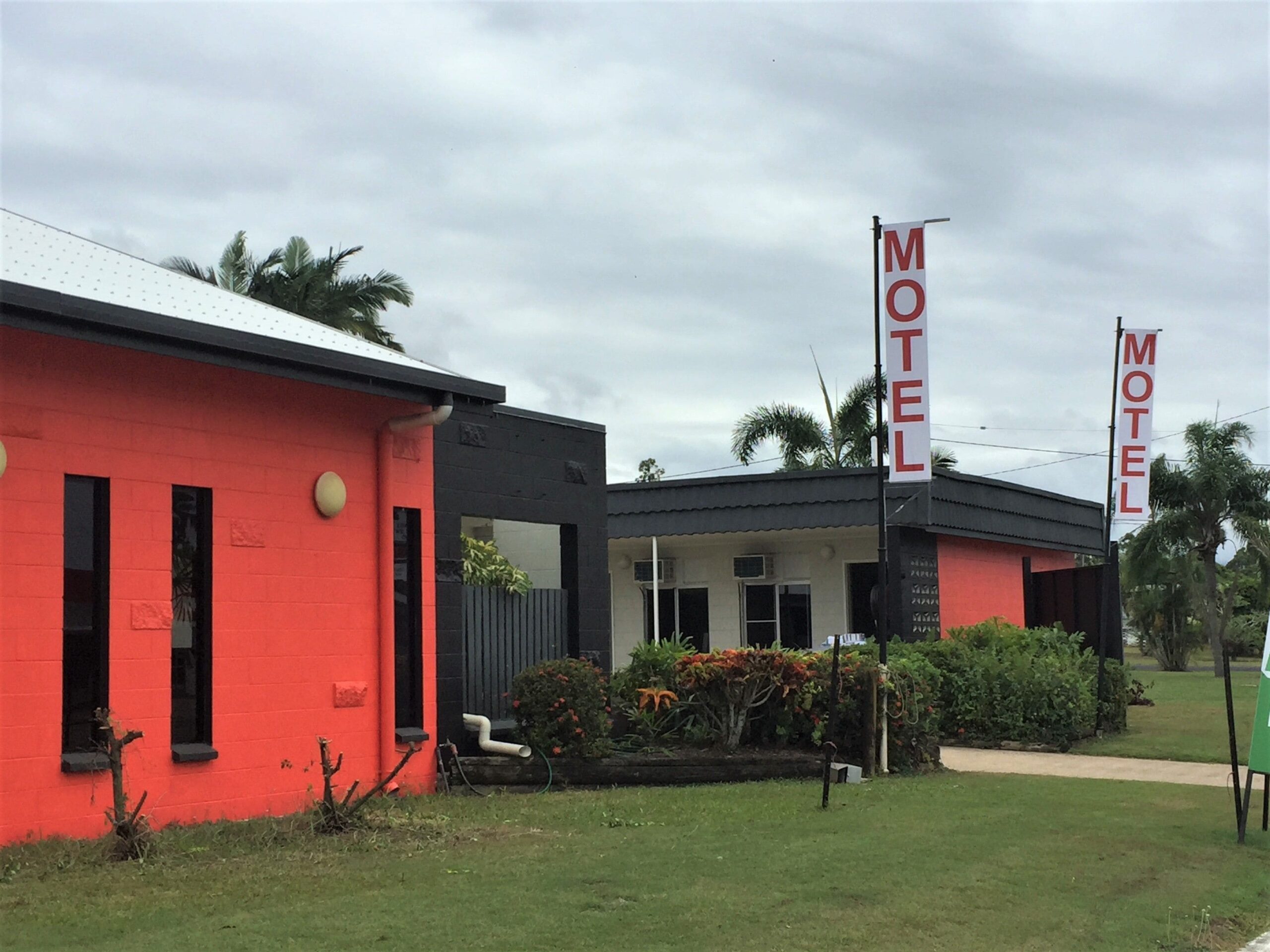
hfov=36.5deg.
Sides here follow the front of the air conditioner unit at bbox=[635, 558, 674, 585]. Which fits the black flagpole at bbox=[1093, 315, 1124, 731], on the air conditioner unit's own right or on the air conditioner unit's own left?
on the air conditioner unit's own left

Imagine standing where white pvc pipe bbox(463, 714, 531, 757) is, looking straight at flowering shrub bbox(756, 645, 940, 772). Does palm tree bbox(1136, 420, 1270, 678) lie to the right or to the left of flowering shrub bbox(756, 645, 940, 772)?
left

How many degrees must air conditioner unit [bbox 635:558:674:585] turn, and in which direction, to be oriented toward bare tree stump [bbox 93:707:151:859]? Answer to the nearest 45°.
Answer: approximately 45° to its left

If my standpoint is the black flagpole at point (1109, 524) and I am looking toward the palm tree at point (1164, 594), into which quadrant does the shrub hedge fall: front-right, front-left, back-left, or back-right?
back-left

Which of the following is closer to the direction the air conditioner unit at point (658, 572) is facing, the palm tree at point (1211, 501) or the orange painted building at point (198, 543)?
the orange painted building

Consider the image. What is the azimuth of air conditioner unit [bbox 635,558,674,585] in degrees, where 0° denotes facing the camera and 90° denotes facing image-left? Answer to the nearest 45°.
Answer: approximately 45°

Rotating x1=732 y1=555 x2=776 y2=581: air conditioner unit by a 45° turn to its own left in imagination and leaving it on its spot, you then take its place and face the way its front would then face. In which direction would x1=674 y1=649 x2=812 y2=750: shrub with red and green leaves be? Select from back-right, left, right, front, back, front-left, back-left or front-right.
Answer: front

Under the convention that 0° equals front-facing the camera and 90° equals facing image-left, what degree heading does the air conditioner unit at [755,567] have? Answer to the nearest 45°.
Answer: approximately 45°

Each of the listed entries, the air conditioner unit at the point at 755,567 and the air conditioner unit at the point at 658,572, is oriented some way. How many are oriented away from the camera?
0

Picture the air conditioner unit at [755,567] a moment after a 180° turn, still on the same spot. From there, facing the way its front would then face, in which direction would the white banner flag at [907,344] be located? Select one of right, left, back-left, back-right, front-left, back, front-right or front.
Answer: back-right

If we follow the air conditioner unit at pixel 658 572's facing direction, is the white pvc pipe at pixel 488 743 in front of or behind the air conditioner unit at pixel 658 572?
in front

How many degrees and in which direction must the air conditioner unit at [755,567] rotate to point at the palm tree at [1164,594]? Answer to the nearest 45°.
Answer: approximately 180°

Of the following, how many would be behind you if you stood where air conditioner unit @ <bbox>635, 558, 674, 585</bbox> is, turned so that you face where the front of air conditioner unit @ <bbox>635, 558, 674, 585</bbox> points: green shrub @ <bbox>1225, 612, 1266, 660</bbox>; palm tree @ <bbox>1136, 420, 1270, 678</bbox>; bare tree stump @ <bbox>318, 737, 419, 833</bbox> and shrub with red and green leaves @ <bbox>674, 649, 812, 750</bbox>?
2

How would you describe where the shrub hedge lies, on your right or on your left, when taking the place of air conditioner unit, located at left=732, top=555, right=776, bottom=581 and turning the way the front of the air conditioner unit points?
on your left
